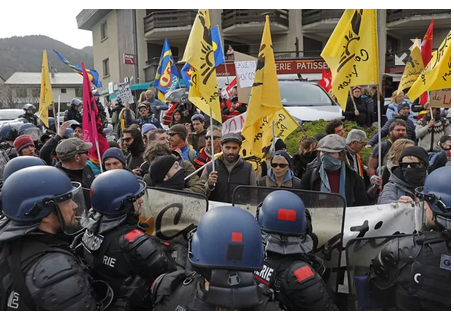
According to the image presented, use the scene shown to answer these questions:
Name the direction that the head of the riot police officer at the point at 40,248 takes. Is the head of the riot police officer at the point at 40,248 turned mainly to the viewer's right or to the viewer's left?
to the viewer's right

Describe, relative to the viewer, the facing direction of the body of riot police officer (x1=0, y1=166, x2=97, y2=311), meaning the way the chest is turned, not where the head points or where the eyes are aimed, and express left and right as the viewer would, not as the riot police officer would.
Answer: facing away from the viewer and to the right of the viewer

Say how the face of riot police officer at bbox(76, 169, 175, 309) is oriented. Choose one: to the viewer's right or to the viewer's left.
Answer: to the viewer's right

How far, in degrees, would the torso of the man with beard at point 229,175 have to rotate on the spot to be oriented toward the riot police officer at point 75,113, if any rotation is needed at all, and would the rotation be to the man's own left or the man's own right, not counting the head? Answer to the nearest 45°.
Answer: approximately 135° to the man's own right

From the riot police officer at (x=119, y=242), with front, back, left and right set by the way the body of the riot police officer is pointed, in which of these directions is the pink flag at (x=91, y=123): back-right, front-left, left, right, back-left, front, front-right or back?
front-left

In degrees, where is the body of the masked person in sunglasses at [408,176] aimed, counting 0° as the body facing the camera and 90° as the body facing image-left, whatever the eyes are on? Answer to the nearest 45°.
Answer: approximately 0°

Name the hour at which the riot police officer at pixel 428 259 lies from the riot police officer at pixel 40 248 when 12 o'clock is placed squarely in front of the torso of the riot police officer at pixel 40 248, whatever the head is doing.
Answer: the riot police officer at pixel 428 259 is roughly at 2 o'clock from the riot police officer at pixel 40 248.

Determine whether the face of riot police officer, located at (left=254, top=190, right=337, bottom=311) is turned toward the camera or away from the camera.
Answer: away from the camera

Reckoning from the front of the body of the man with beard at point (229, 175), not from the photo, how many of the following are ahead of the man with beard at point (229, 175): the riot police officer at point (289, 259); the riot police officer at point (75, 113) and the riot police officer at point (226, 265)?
2

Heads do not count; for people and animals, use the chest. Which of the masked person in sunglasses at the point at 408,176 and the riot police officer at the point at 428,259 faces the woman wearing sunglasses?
the riot police officer

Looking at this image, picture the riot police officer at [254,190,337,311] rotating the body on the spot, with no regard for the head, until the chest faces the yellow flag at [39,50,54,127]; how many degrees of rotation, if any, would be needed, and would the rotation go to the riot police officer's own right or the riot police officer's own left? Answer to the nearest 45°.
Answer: approximately 90° to the riot police officer's own left

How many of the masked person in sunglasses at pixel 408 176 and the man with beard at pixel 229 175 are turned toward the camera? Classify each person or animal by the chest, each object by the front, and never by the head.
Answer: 2

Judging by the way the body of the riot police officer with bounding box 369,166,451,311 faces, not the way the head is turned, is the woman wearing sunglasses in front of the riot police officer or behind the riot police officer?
in front

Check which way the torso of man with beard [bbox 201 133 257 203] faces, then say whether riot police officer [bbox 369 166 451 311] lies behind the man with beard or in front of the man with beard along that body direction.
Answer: in front
